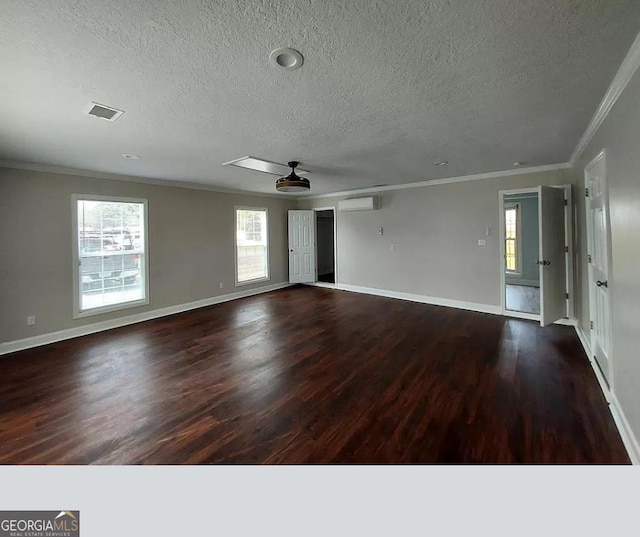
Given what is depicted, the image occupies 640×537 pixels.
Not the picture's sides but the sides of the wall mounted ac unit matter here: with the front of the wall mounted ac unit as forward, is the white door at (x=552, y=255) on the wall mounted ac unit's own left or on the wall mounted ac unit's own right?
on the wall mounted ac unit's own left

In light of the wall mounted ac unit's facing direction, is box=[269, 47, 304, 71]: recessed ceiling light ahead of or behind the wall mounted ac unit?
ahead

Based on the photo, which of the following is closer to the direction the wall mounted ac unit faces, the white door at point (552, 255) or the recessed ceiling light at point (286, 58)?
the recessed ceiling light

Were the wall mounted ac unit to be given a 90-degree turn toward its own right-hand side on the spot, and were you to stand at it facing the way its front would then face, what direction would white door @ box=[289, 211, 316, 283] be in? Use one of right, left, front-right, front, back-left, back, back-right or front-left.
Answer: front

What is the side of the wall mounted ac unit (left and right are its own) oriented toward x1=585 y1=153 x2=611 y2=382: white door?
left

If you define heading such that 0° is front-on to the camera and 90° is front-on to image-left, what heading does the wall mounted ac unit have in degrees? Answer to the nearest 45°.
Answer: approximately 45°
